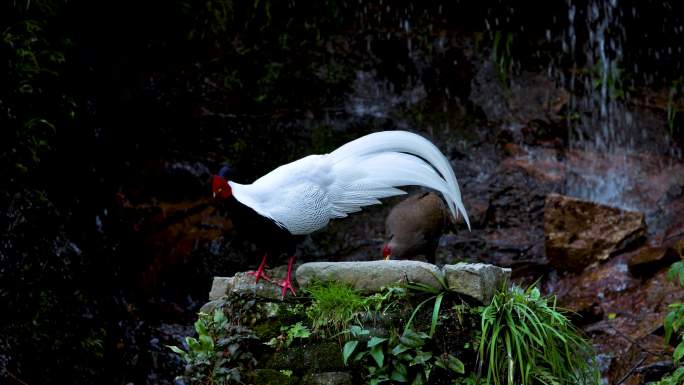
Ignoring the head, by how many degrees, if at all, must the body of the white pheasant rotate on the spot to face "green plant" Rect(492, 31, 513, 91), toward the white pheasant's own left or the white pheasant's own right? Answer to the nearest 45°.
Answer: approximately 90° to the white pheasant's own right

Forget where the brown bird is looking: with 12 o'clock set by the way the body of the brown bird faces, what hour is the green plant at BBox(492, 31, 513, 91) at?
The green plant is roughly at 5 o'clock from the brown bird.

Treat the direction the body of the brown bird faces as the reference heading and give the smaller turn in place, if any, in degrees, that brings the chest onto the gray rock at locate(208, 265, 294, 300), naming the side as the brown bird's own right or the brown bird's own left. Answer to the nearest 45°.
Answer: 0° — it already faces it

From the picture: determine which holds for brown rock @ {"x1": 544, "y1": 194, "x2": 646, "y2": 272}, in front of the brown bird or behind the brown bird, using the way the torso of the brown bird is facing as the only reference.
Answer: behind

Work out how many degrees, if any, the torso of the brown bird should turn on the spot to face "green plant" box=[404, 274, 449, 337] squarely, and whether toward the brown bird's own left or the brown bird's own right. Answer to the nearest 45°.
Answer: approximately 45° to the brown bird's own left

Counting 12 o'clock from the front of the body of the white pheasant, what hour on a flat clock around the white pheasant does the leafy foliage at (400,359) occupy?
The leafy foliage is roughly at 8 o'clock from the white pheasant.

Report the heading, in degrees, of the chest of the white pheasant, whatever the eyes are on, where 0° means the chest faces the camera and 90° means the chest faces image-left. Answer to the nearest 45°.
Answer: approximately 90°
